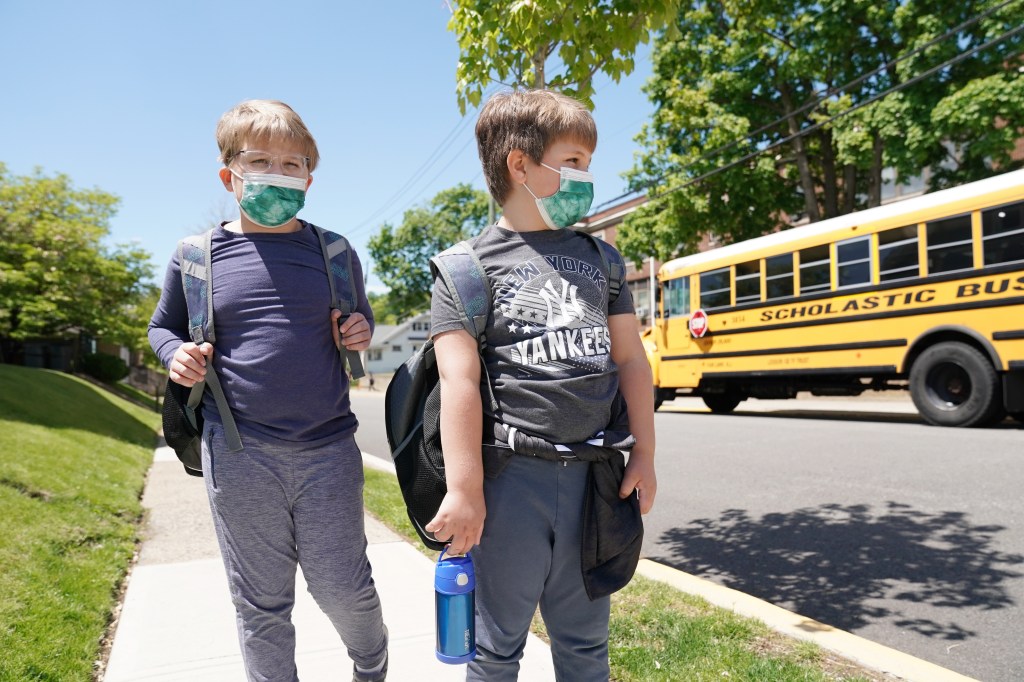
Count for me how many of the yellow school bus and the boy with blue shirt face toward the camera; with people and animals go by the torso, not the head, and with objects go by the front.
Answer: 1

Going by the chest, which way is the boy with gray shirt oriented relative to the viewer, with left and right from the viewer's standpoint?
facing the viewer and to the right of the viewer

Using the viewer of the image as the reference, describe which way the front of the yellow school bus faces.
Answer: facing away from the viewer and to the left of the viewer

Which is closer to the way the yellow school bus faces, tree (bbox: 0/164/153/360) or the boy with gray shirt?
the tree

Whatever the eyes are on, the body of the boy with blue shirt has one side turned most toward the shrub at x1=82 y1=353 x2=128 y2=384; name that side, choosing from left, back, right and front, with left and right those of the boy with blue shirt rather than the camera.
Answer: back

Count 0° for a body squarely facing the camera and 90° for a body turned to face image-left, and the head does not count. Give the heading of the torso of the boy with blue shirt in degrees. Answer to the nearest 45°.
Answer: approximately 0°

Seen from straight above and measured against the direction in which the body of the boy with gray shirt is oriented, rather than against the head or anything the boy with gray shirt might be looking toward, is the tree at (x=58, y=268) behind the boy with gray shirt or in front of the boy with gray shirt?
behind

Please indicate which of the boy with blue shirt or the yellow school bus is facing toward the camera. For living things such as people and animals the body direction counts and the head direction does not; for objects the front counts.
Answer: the boy with blue shirt

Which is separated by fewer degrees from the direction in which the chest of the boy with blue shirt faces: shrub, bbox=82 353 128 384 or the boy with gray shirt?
the boy with gray shirt

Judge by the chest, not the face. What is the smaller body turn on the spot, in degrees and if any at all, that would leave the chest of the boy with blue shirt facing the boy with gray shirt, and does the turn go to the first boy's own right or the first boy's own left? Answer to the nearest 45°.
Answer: approximately 45° to the first boy's own left

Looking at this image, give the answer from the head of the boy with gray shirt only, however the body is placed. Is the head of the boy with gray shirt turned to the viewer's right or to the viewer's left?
to the viewer's right
